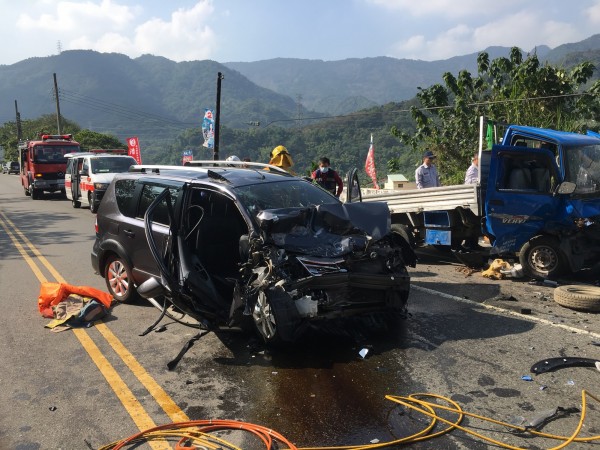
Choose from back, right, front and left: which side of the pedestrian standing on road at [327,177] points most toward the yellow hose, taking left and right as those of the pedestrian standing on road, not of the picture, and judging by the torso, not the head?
front

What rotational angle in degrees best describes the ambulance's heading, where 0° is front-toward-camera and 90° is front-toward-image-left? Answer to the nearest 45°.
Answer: approximately 315°

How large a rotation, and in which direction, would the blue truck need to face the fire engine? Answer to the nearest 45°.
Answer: approximately 180°

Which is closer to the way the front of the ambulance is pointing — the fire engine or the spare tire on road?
the spare tire on road

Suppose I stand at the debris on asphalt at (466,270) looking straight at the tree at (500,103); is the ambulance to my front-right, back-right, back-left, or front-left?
front-left

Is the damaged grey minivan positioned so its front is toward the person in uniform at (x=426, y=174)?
no

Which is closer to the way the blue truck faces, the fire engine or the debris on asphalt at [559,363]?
the debris on asphalt

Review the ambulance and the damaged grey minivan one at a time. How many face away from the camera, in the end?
0

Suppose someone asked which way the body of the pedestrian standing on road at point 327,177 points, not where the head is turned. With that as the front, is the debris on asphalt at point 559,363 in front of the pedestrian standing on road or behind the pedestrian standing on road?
in front

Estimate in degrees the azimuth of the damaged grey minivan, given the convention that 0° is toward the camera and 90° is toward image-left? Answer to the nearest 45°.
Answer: approximately 315°

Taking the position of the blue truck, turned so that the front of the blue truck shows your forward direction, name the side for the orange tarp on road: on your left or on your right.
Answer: on your right

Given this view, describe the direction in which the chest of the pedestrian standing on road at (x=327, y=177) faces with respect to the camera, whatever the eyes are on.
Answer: toward the camera

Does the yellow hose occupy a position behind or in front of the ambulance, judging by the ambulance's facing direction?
in front

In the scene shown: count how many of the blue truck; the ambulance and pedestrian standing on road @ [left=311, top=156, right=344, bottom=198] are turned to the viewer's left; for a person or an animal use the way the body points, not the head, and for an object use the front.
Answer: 0

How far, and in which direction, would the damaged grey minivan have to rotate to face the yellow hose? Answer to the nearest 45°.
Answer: approximately 45° to its right

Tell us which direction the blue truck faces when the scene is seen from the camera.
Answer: facing the viewer and to the right of the viewer

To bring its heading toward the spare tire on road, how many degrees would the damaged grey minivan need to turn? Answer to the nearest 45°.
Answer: approximately 45° to its left
